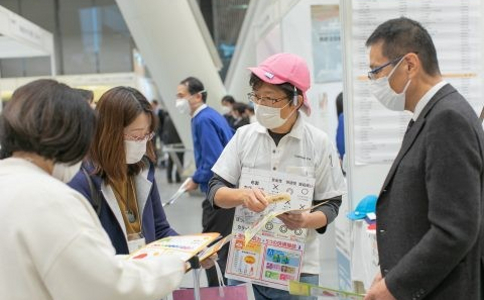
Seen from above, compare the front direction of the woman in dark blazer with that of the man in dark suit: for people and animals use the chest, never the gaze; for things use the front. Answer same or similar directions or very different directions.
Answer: very different directions

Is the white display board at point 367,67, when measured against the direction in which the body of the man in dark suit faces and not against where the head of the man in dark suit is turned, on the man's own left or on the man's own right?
on the man's own right

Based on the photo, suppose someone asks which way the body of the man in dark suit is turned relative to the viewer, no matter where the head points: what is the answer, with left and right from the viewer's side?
facing to the left of the viewer

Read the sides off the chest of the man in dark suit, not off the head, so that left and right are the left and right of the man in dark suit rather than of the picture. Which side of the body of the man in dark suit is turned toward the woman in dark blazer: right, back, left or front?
front

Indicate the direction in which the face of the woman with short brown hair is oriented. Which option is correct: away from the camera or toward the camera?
away from the camera

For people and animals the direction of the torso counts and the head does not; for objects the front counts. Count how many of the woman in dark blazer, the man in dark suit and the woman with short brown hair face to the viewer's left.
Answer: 1

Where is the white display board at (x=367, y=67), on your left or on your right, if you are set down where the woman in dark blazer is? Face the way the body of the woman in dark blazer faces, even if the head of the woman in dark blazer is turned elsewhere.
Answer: on your left

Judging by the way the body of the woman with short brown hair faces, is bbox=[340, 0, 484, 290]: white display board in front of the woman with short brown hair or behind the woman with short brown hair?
in front

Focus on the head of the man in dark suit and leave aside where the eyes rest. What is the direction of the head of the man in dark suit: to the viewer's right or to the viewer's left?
to the viewer's left

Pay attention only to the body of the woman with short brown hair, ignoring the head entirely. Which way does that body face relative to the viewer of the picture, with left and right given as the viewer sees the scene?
facing away from the viewer and to the right of the viewer

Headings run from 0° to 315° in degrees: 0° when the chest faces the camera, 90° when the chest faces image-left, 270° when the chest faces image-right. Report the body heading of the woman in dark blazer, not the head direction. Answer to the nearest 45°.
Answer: approximately 315°
